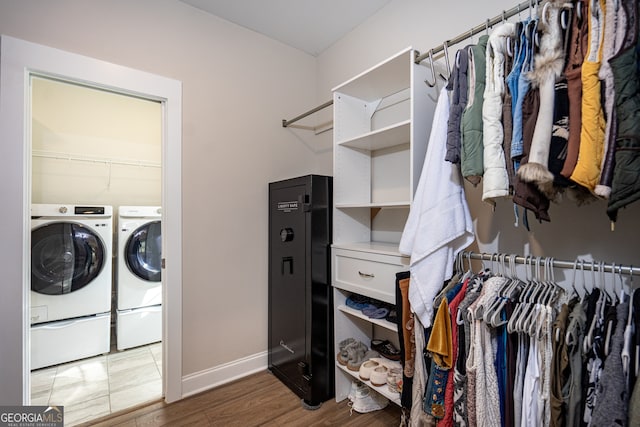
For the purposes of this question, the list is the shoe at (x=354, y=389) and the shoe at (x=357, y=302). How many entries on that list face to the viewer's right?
0

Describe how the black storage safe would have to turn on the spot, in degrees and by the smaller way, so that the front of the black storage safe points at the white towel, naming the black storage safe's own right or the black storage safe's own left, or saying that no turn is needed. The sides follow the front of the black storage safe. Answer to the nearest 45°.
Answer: approximately 90° to the black storage safe's own left

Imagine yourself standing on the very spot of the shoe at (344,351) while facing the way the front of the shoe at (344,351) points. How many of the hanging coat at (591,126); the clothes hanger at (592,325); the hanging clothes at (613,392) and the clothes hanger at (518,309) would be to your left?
4

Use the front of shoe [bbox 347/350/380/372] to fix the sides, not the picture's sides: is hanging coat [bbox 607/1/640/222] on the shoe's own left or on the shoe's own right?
on the shoe's own left

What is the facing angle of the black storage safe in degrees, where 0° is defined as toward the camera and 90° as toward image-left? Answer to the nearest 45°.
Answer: approximately 45°

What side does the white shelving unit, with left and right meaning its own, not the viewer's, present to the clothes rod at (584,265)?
left

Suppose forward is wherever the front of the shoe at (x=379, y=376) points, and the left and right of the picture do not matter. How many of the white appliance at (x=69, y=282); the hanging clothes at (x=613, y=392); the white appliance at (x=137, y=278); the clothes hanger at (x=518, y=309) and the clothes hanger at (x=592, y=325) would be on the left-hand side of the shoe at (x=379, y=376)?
3

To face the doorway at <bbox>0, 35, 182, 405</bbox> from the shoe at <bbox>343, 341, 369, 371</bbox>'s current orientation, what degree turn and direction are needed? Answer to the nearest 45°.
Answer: approximately 45° to its right

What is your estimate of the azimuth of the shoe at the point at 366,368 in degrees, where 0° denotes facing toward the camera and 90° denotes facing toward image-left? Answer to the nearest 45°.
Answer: approximately 45°
